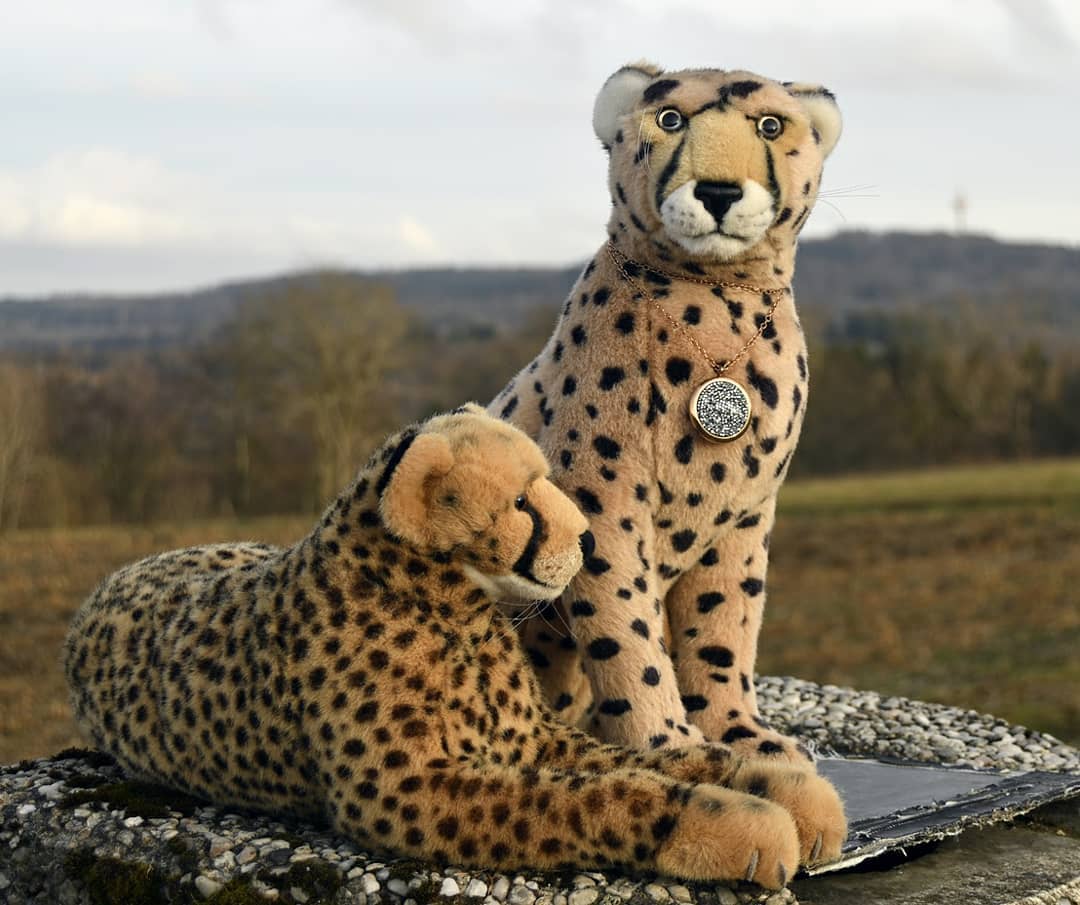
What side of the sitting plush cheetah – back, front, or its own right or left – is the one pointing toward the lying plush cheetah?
right

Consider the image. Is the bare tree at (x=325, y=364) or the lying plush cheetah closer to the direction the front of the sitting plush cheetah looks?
the lying plush cheetah

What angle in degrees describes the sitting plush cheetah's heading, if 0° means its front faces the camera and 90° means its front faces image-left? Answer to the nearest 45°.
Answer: approximately 315°

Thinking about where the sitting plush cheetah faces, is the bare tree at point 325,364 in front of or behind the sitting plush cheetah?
behind
